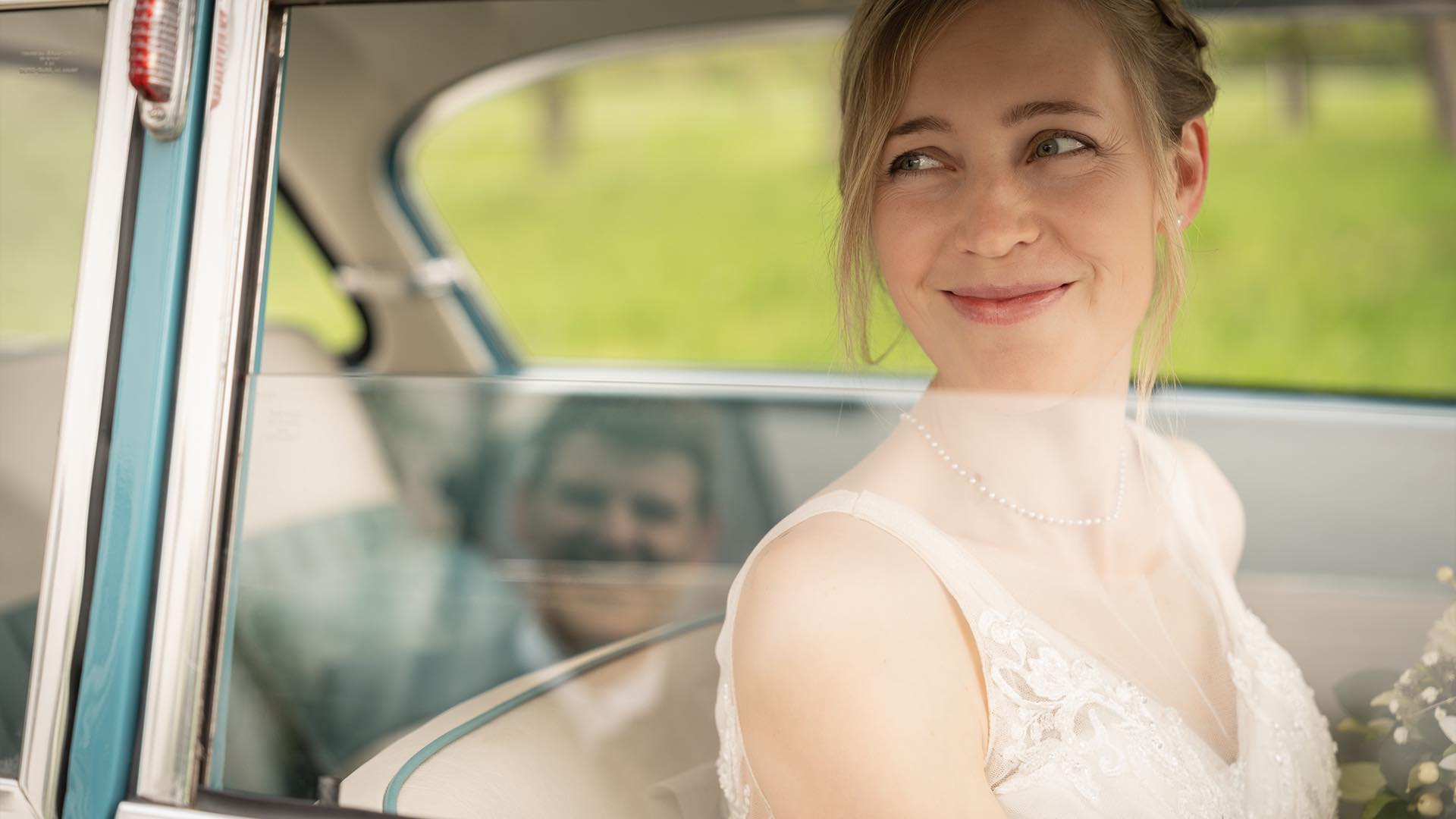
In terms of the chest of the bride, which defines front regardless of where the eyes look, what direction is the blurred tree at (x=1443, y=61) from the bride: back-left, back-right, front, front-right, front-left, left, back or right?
left

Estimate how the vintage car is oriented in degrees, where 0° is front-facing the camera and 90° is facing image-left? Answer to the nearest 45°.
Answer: approximately 270°

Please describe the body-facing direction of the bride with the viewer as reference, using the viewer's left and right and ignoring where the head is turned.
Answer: facing the viewer and to the right of the viewer
